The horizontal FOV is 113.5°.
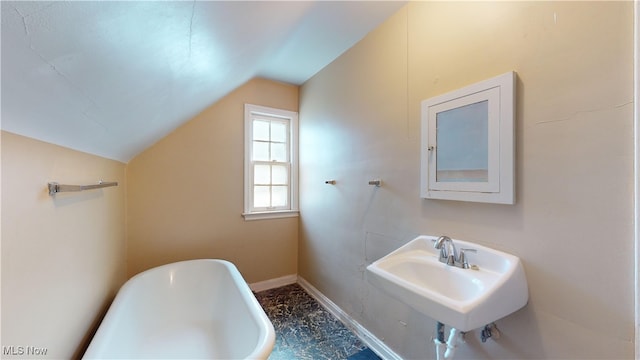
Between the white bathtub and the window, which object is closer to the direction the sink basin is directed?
the white bathtub

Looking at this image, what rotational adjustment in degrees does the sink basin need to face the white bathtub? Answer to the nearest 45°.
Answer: approximately 45° to its right

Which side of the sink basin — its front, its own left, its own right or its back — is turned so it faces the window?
right

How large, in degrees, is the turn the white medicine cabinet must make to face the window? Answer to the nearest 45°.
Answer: approximately 45° to its right

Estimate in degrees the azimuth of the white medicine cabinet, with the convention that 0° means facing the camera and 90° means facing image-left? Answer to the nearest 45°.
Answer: approximately 45°

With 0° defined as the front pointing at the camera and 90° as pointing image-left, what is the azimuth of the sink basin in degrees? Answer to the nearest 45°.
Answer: approximately 45°
